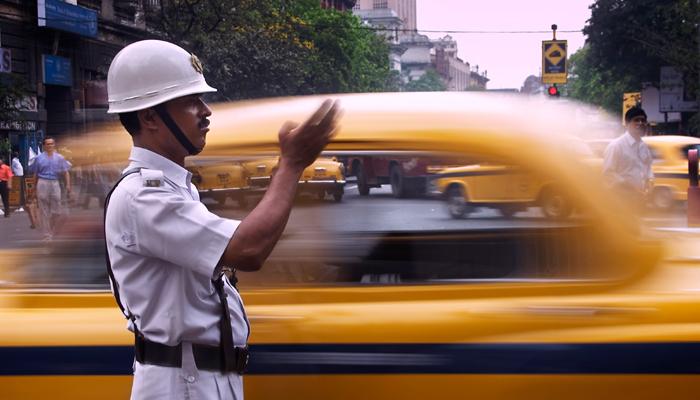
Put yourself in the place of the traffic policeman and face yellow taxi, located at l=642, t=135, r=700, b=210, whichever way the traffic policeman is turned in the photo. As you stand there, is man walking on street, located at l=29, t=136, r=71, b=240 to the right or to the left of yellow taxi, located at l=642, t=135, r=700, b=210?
left

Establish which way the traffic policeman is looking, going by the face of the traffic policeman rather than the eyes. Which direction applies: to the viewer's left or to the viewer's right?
to the viewer's right

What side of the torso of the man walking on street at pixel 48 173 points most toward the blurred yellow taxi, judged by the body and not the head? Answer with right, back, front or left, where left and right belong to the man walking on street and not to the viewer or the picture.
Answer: front

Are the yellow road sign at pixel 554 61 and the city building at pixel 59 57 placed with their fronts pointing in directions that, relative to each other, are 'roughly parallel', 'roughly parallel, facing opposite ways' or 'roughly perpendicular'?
roughly perpendicular

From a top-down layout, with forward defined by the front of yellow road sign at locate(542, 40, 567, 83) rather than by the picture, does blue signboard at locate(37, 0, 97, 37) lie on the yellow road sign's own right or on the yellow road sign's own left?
on the yellow road sign's own right

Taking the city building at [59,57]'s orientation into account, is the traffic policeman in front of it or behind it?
in front

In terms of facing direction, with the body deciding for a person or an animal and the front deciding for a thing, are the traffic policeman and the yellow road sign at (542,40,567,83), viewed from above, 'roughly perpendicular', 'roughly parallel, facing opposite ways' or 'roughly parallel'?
roughly perpendicular

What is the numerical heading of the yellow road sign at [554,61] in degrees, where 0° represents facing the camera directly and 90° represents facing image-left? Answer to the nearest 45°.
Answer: approximately 0°

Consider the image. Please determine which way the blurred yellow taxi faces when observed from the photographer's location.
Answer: facing to the left of the viewer

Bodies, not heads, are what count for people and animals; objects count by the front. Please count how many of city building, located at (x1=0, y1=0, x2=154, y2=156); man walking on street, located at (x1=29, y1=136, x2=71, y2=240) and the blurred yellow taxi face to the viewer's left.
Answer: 1

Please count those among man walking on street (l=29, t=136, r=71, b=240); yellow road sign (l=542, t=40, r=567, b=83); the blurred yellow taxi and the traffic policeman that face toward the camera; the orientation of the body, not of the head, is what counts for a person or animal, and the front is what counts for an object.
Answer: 2
